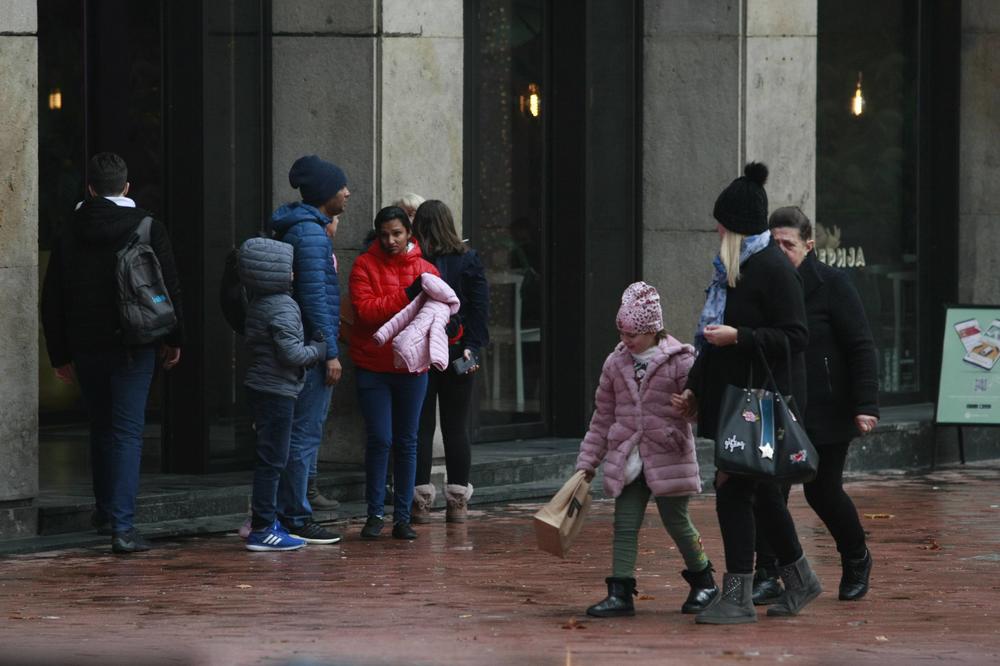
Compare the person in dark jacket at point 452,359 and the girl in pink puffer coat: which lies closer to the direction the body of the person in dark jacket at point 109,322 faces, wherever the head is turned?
the person in dark jacket

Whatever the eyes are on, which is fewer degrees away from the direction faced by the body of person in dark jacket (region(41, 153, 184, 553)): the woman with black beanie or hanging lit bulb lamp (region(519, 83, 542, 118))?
the hanging lit bulb lamp

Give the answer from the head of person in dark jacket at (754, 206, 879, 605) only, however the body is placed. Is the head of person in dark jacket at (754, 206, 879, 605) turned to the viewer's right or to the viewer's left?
to the viewer's left

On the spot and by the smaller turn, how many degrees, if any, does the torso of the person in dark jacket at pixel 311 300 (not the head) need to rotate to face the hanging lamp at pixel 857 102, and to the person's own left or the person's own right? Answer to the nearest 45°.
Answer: approximately 45° to the person's own left

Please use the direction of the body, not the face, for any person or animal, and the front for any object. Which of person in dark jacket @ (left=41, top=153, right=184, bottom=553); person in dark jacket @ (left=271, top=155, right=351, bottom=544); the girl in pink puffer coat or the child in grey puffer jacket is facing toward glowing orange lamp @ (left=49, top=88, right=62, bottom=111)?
person in dark jacket @ (left=41, top=153, right=184, bottom=553)

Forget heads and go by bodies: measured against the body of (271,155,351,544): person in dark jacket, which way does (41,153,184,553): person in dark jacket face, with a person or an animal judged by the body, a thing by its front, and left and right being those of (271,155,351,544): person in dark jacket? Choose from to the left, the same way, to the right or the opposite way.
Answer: to the left

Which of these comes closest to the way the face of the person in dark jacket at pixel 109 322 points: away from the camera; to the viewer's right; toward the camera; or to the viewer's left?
away from the camera

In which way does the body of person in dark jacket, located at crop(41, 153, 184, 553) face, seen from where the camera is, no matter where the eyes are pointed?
away from the camera

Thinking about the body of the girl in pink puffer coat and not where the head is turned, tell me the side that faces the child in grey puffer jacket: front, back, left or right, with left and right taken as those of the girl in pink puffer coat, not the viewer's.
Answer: right

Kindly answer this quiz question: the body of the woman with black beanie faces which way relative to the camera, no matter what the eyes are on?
to the viewer's left
